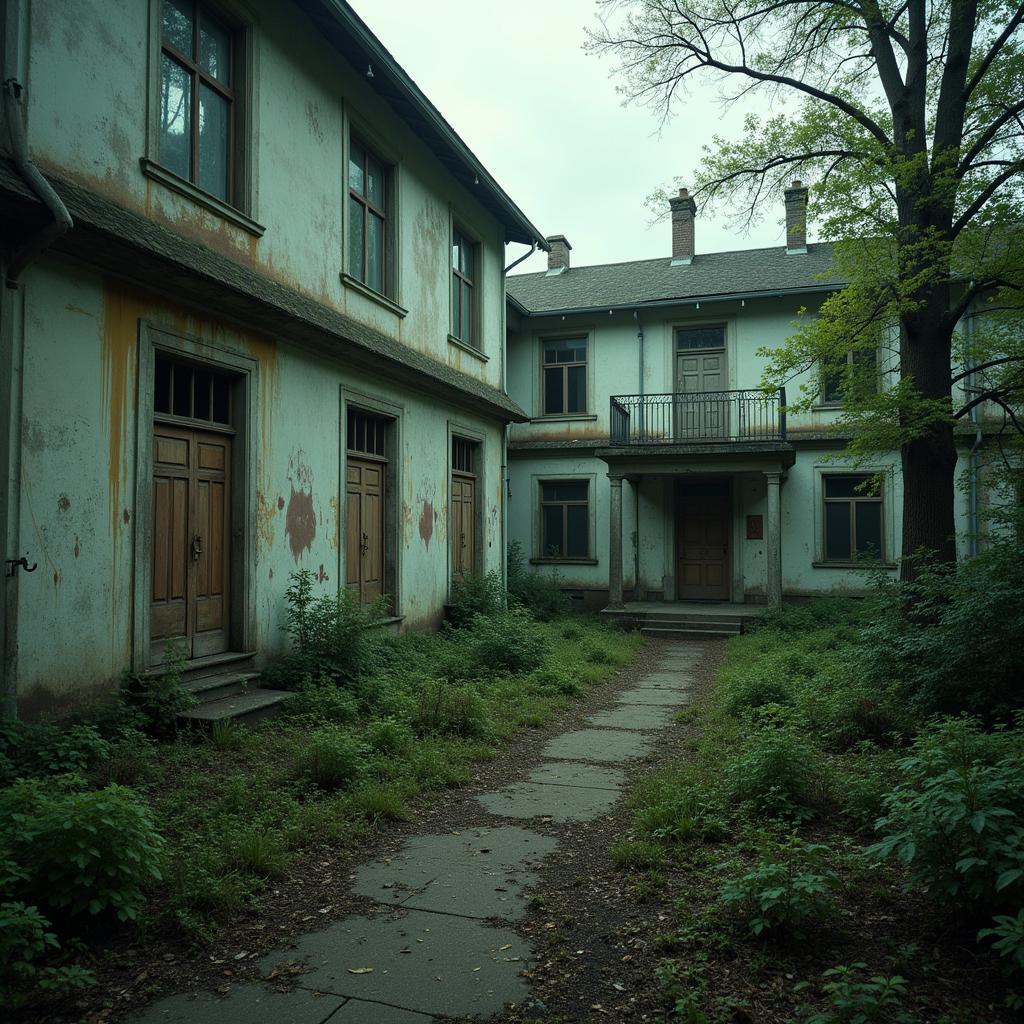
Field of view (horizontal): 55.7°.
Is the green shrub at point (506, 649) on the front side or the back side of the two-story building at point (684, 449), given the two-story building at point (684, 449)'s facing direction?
on the front side

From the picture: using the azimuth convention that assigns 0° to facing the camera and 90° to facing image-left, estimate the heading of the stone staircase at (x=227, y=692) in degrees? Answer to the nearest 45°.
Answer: approximately 315°

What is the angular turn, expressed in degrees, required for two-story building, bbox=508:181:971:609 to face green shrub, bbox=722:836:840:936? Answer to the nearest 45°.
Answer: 0° — it already faces it

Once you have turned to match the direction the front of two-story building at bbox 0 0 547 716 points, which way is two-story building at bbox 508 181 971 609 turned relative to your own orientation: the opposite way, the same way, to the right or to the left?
to the right

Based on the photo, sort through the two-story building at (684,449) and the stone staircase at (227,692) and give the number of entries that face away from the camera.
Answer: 0

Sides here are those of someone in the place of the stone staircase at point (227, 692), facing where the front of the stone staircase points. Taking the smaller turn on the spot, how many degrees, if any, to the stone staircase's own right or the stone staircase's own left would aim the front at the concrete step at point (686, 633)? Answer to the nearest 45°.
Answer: approximately 90° to the stone staircase's own left

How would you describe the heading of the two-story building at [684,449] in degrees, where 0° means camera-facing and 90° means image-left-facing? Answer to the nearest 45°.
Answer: approximately 0°

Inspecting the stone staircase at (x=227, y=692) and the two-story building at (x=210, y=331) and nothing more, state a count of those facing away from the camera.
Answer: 0

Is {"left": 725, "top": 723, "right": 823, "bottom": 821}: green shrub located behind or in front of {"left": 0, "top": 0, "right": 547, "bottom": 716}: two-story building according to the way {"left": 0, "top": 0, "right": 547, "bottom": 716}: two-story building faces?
in front

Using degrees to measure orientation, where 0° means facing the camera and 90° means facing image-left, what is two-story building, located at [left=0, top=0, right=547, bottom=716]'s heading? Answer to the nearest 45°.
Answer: approximately 315°

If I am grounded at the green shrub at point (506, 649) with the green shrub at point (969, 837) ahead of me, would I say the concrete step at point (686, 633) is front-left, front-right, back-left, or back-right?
back-left
